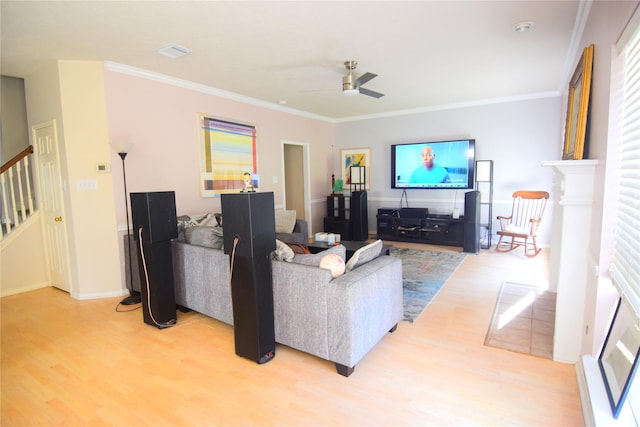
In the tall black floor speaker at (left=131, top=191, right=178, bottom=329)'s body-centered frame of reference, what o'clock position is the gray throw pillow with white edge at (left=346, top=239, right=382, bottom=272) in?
The gray throw pillow with white edge is roughly at 3 o'clock from the tall black floor speaker.

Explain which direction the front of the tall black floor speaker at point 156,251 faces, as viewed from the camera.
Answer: facing away from the viewer and to the right of the viewer

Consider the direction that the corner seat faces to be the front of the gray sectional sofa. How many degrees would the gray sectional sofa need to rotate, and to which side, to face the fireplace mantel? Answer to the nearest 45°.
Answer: approximately 45° to its right

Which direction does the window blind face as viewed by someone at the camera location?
facing to the left of the viewer

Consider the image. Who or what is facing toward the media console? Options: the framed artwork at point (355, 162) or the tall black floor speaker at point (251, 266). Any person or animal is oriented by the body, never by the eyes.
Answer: the tall black floor speaker

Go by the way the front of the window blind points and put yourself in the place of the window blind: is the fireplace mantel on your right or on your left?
on your right

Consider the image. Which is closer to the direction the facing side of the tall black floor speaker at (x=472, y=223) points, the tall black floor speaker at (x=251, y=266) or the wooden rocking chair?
the tall black floor speaker

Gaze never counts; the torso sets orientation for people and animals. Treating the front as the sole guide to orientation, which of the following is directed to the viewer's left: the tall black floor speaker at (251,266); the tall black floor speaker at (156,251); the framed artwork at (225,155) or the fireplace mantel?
the fireplace mantel

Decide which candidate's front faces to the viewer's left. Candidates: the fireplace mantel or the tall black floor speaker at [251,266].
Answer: the fireplace mantel

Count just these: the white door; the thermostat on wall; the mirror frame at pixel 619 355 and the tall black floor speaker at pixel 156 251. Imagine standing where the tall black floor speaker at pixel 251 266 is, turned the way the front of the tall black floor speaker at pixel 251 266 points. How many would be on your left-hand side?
3
